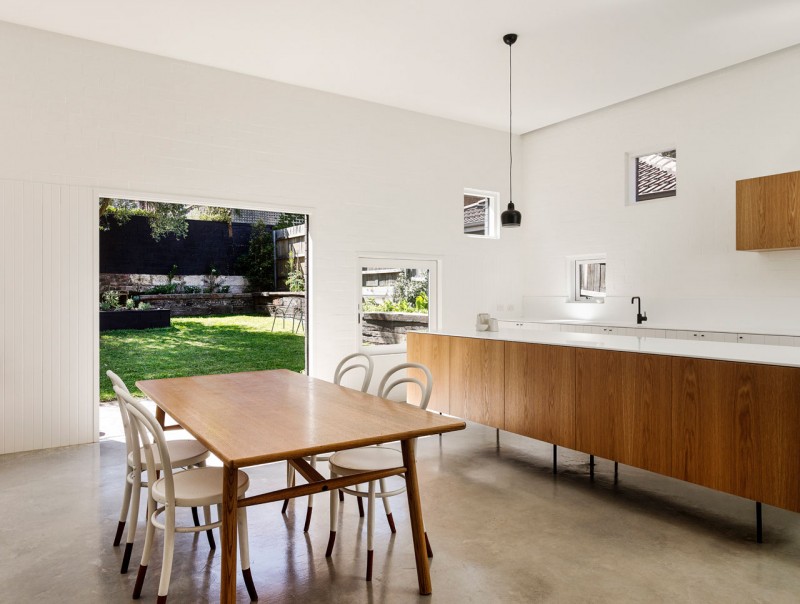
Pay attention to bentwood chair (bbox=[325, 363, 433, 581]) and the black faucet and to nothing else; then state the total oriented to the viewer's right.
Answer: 0

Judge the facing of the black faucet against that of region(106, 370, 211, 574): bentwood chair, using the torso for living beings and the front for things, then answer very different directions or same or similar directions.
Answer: very different directions

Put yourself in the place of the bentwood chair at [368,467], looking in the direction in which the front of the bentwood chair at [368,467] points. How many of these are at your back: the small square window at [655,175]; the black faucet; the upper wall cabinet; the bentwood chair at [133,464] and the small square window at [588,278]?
4

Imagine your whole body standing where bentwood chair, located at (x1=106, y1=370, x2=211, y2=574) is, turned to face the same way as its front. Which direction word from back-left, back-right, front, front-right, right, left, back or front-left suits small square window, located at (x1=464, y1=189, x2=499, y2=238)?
front-left

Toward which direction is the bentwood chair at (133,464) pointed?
to the viewer's right

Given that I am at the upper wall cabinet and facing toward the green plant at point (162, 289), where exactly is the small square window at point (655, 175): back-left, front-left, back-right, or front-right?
front-right

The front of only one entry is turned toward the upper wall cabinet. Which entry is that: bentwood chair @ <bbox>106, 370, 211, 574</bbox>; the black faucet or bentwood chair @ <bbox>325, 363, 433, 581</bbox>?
bentwood chair @ <bbox>106, 370, 211, 574</bbox>

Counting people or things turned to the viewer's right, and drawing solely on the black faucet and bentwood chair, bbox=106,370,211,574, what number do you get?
1

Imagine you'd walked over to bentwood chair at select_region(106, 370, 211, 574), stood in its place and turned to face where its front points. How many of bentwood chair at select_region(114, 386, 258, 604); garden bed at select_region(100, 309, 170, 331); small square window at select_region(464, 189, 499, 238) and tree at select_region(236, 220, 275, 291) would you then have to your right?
1

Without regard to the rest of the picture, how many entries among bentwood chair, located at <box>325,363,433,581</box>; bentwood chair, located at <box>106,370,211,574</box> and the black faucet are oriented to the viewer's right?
1

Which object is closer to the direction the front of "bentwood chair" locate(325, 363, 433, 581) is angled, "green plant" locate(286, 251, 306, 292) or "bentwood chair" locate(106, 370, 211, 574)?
the bentwood chair

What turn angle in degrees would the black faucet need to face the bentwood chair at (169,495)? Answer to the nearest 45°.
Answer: approximately 45° to its left

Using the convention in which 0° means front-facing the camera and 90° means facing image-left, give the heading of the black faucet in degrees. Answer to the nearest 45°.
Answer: approximately 45°

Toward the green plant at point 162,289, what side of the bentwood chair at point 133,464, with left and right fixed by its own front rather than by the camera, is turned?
left
